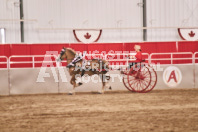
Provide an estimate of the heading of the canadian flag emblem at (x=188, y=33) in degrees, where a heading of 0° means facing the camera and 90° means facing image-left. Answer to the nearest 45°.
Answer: approximately 0°

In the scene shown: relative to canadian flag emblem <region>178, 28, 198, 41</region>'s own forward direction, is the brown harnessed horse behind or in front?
in front

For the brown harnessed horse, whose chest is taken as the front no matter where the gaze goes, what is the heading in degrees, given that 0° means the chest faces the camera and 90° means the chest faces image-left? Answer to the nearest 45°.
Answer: approximately 90°

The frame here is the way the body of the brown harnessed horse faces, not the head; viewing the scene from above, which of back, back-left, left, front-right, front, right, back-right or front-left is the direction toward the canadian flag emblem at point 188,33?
back-right

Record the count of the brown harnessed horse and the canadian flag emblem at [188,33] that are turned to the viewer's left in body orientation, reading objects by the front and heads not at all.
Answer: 1

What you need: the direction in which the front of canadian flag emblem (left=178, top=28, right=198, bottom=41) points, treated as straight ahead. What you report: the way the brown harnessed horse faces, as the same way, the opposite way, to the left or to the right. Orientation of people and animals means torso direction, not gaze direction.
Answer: to the right

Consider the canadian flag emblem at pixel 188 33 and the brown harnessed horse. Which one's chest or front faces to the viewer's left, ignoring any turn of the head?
the brown harnessed horse
